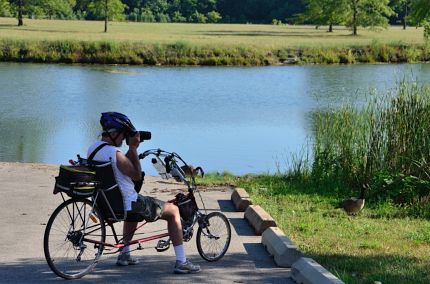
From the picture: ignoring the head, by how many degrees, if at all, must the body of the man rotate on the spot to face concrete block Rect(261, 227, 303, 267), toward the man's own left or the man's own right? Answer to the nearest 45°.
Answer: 0° — they already face it

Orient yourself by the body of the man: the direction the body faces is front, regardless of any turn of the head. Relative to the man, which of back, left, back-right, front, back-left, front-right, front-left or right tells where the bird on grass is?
front-left

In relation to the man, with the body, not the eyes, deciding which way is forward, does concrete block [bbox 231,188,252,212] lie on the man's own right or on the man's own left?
on the man's own left

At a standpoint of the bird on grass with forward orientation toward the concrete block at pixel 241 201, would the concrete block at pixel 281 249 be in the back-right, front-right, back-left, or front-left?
front-left

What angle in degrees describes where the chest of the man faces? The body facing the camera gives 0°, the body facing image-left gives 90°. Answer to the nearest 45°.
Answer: approximately 270°

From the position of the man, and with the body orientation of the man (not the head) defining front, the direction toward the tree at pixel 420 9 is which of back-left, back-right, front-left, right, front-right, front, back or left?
front-left
